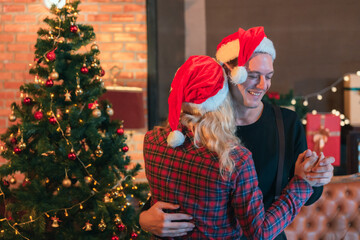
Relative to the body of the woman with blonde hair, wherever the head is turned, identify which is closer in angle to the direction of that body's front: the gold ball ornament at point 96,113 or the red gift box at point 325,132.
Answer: the red gift box

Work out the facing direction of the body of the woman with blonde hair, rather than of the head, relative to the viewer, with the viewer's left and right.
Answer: facing away from the viewer and to the right of the viewer

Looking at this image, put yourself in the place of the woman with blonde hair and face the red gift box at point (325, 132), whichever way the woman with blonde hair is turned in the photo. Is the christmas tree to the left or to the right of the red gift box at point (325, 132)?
left

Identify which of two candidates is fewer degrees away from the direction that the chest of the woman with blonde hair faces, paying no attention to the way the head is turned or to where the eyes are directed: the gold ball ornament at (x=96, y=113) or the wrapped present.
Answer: the wrapped present

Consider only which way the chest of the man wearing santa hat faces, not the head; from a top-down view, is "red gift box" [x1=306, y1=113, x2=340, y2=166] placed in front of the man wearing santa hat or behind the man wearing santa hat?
behind

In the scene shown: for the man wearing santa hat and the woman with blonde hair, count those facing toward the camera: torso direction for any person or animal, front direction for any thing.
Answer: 1

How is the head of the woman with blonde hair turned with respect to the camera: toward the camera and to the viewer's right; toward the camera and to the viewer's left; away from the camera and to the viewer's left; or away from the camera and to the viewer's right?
away from the camera and to the viewer's right

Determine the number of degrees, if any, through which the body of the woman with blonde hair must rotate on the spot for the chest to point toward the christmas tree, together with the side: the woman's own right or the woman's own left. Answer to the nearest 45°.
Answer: approximately 90° to the woman's own left
